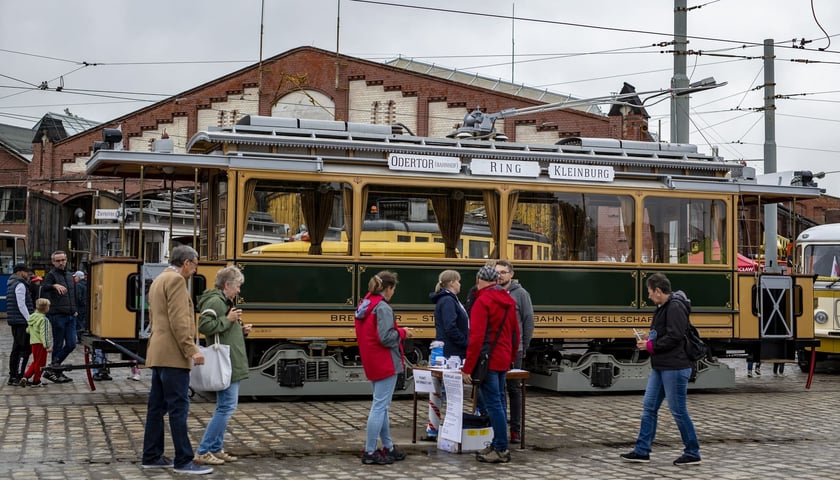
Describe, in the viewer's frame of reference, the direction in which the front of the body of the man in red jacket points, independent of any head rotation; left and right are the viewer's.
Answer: facing away from the viewer and to the left of the viewer

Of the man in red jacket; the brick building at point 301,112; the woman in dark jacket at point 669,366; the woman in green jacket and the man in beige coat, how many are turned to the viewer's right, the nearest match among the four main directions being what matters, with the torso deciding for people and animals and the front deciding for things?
2

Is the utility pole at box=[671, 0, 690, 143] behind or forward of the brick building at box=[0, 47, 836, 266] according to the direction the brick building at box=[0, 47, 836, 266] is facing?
forward

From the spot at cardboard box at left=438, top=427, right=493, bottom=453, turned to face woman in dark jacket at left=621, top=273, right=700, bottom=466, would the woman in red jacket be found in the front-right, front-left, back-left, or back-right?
back-right

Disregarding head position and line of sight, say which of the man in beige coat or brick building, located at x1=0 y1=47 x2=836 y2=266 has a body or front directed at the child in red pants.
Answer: the brick building

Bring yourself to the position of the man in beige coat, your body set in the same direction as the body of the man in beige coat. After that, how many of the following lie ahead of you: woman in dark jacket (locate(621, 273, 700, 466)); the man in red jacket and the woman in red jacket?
3

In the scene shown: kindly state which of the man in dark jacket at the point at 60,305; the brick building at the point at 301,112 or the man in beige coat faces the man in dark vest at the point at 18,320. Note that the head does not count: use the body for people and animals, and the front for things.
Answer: the brick building

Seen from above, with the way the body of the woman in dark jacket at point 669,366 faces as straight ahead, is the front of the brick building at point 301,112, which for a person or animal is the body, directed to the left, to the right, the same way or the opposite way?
to the left

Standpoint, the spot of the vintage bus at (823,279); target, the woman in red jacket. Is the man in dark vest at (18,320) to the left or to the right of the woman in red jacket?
right

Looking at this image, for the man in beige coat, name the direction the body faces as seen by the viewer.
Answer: to the viewer's right

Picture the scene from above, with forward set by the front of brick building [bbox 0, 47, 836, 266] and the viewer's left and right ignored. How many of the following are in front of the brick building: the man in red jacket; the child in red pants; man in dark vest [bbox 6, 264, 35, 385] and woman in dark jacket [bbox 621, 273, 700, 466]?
4

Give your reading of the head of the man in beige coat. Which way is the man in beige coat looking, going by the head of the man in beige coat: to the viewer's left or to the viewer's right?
to the viewer's right
